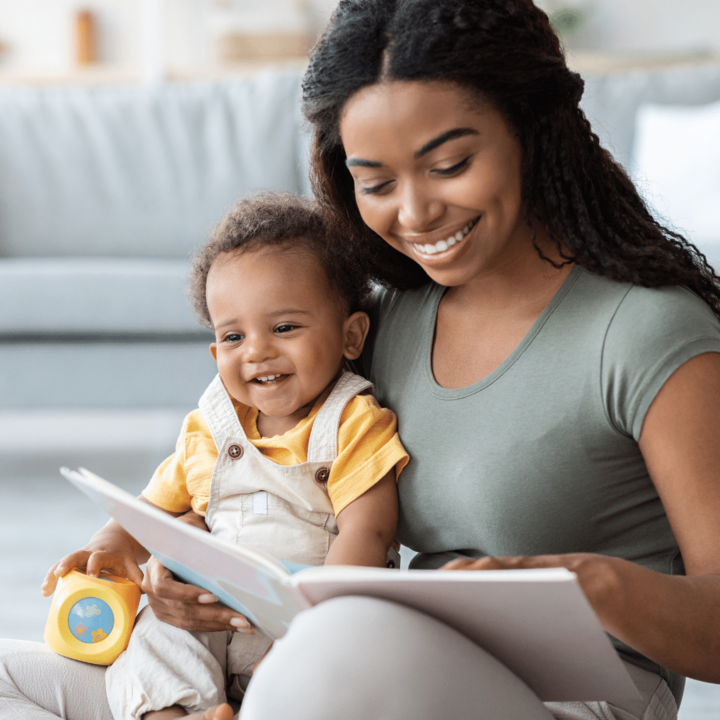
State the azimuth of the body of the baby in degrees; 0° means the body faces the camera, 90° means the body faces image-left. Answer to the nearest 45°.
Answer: approximately 45°

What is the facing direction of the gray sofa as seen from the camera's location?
facing the viewer

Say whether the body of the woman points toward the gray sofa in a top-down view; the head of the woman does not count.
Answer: no

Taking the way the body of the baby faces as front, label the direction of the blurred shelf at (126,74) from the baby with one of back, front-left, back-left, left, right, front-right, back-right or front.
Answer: back-right

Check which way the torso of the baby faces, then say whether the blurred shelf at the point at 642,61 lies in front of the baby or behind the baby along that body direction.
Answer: behind

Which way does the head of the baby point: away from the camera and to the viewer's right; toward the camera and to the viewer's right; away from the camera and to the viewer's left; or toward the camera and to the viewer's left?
toward the camera and to the viewer's left

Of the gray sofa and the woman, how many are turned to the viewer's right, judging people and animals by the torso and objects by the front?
0

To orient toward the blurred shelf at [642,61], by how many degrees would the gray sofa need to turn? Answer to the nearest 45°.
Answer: approximately 135° to its left

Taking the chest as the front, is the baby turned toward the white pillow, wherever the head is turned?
no

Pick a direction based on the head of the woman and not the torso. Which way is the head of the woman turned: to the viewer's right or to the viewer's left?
to the viewer's left

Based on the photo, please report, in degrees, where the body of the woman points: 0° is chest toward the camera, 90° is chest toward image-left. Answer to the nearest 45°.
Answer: approximately 45°

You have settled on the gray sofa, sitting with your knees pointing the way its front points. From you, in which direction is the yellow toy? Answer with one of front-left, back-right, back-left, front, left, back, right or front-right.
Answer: front

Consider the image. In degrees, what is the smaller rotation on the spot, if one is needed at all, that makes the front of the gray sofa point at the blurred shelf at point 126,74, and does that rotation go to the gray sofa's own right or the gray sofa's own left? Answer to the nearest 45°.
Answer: approximately 180°
